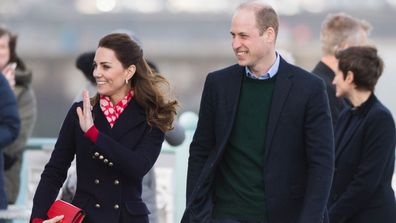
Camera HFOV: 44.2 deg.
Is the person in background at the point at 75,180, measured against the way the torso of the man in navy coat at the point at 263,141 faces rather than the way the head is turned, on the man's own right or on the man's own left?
on the man's own right

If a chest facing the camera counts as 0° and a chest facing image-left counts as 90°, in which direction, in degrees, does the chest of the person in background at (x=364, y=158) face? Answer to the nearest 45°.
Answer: approximately 90°

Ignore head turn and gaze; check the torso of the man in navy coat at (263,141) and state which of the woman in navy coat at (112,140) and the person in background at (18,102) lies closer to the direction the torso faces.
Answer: the woman in navy coat

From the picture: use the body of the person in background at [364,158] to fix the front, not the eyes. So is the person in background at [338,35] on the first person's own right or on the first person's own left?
on the first person's own right

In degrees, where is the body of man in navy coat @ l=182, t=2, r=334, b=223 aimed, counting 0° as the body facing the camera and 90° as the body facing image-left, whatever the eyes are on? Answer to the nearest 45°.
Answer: approximately 45°

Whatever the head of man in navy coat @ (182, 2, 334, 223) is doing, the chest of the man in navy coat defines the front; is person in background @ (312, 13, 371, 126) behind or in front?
behind
